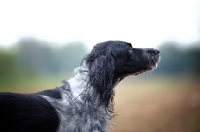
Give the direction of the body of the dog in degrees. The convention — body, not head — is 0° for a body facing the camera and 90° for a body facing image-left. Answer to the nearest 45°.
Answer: approximately 270°
